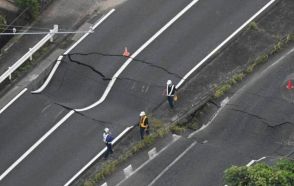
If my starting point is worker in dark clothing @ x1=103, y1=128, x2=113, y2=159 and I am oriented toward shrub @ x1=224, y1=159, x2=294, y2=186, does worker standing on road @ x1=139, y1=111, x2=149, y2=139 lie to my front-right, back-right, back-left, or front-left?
front-left

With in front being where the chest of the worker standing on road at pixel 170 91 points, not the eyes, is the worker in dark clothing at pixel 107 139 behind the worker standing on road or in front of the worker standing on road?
in front

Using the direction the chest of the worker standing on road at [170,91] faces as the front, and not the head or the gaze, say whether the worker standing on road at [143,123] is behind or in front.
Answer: in front

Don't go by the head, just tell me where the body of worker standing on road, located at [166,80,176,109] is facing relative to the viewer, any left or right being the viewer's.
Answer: facing the viewer and to the left of the viewer

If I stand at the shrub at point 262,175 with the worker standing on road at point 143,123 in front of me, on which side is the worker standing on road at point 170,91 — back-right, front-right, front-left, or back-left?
front-right

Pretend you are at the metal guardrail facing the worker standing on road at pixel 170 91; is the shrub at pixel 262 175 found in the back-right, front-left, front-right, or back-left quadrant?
front-right
